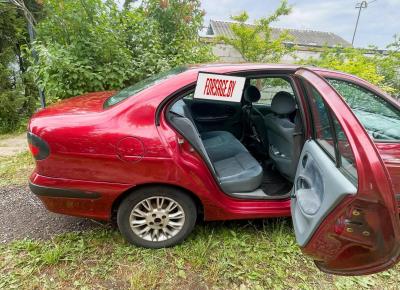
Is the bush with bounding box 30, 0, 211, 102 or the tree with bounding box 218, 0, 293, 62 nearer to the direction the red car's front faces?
the tree

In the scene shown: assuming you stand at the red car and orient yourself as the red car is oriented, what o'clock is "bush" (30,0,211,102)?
The bush is roughly at 8 o'clock from the red car.

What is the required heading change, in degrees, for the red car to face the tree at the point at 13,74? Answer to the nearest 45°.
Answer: approximately 135° to its left

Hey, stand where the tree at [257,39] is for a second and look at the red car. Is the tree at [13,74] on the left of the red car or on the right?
right

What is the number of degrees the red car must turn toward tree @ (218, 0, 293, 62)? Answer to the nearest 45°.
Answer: approximately 90° to its left

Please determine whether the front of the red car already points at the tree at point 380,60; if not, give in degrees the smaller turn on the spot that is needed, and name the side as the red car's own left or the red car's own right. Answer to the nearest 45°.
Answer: approximately 45° to the red car's own left

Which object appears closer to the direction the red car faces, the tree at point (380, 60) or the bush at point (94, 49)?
the tree

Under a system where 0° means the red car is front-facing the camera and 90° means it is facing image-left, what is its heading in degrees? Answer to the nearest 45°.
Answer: approximately 270°
